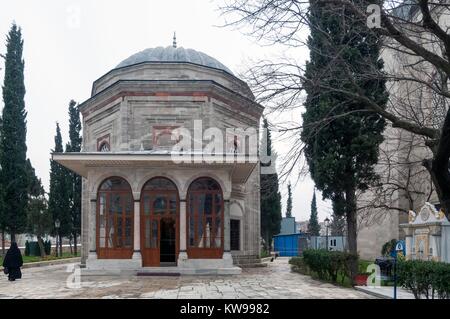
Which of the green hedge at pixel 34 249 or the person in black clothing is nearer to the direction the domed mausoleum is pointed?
the person in black clothing

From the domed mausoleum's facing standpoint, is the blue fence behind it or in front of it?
behind

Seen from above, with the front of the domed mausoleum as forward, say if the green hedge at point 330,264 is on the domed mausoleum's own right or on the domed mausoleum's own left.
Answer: on the domed mausoleum's own left

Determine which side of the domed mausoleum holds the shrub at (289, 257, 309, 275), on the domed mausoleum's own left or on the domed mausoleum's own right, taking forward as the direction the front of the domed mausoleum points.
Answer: on the domed mausoleum's own left

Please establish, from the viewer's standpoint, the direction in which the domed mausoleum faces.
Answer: facing the viewer

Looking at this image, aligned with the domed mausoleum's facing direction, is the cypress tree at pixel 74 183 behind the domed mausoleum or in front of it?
behind
